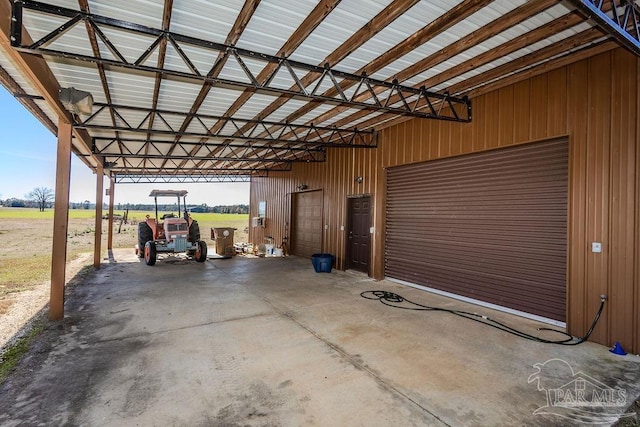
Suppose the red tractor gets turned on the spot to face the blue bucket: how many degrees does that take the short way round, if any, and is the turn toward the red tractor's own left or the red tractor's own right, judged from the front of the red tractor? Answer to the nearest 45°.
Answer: approximately 45° to the red tractor's own left

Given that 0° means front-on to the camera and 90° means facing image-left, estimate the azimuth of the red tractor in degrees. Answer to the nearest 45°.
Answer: approximately 0°

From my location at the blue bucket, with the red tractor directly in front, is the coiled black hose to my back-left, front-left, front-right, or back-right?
back-left

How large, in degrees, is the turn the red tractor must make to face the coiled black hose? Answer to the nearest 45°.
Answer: approximately 45° to its left

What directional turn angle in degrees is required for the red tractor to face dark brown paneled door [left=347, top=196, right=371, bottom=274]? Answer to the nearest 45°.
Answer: approximately 45° to its left
